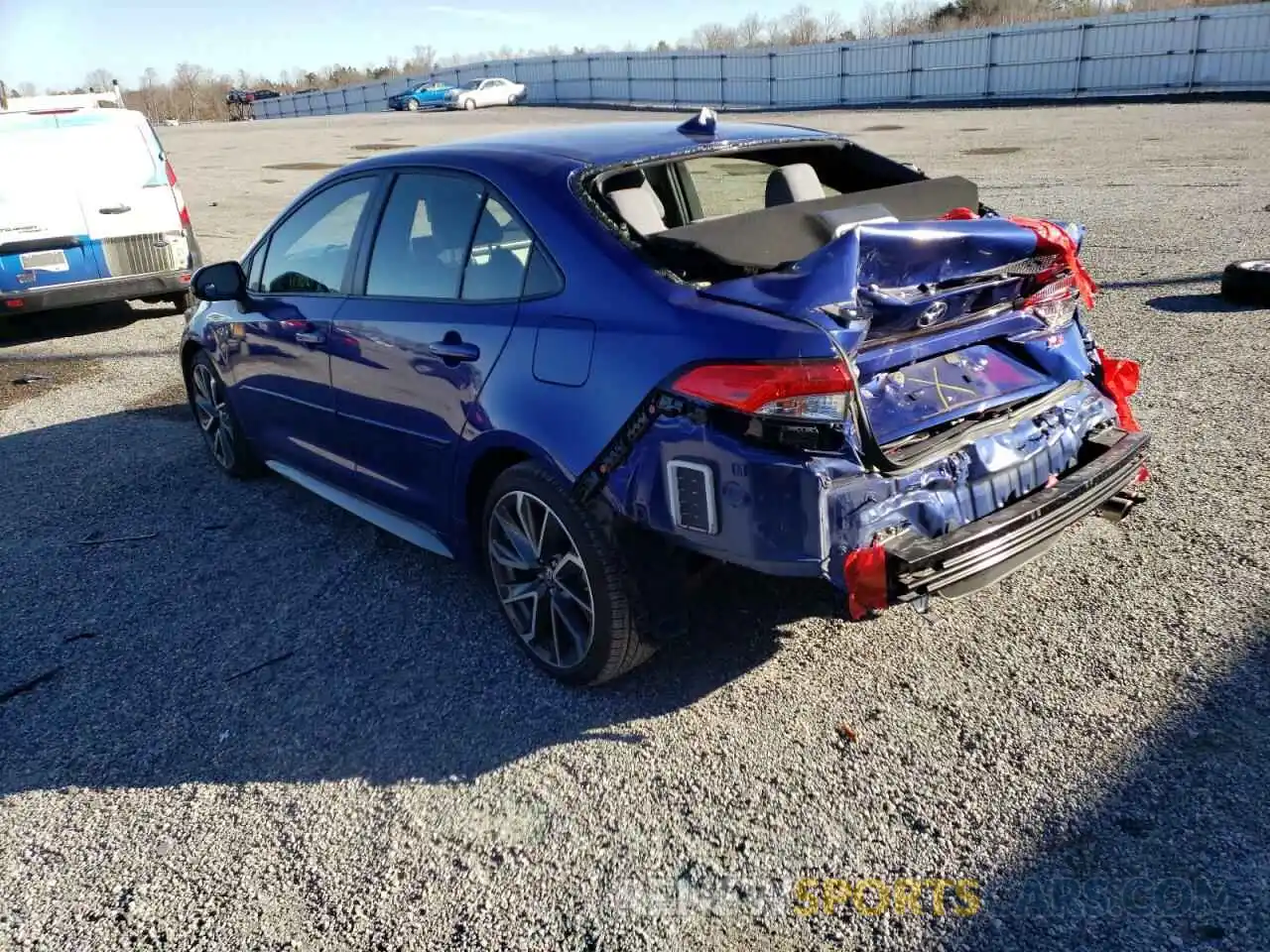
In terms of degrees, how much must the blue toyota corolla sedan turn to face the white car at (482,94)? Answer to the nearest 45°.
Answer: approximately 45° to its right

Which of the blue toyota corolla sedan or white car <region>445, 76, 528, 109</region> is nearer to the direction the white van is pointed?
the white car

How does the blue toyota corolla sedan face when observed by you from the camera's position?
facing away from the viewer and to the left of the viewer

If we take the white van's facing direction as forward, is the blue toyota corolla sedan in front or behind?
behind

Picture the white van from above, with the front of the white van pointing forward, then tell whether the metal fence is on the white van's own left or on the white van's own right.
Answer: on the white van's own right

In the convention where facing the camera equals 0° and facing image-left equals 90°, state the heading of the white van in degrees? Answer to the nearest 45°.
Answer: approximately 180°

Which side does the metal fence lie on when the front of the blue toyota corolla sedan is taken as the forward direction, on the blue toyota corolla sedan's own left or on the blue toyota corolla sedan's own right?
on the blue toyota corolla sedan's own right

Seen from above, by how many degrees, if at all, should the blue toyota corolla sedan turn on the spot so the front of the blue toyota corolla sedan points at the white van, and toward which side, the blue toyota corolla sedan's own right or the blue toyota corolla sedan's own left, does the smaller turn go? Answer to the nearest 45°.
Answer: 0° — it already faces it

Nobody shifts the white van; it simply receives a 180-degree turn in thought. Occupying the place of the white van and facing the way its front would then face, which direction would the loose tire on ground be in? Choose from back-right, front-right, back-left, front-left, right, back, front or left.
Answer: front-left
